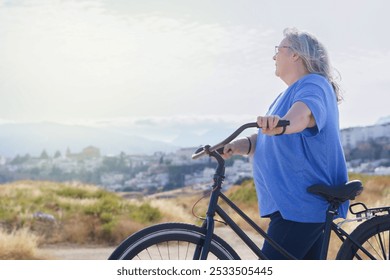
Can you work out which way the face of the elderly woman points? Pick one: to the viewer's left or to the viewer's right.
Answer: to the viewer's left

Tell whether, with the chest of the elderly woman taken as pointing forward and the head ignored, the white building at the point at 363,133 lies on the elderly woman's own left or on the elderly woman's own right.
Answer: on the elderly woman's own right

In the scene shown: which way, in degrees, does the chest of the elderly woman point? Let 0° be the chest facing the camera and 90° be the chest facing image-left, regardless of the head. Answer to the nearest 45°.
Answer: approximately 90°
